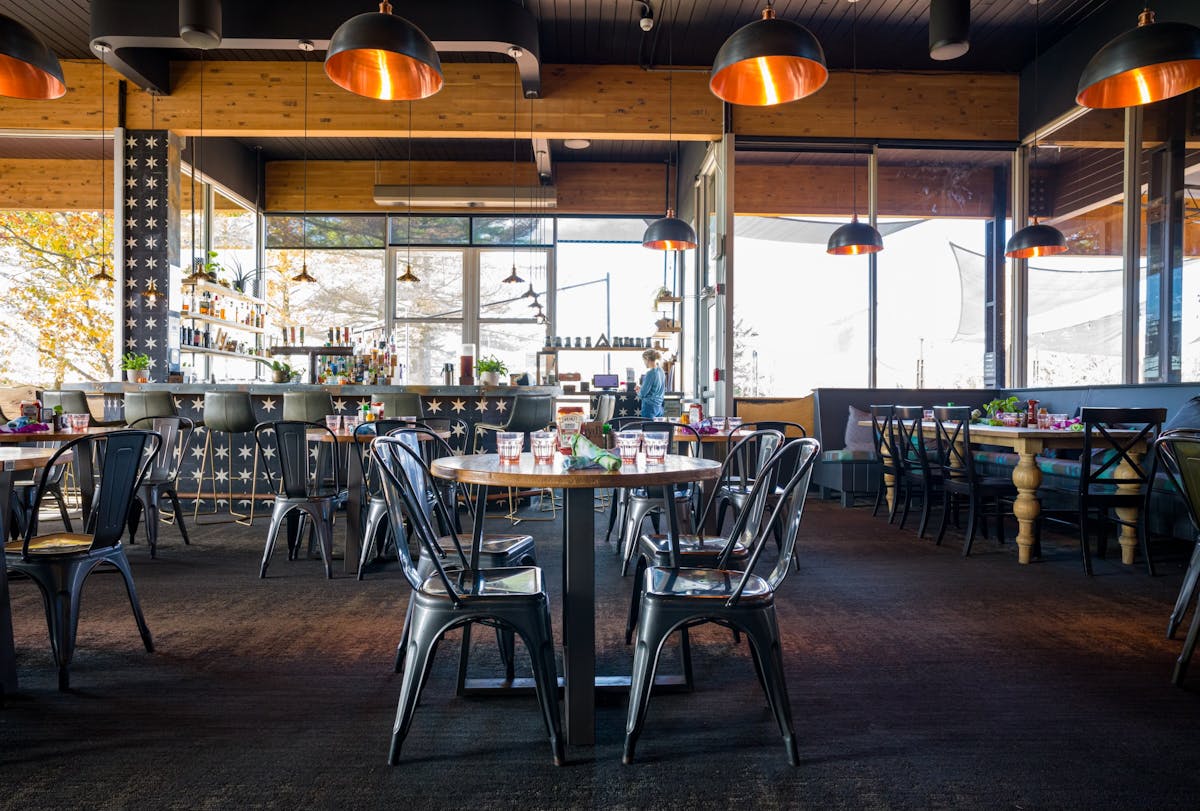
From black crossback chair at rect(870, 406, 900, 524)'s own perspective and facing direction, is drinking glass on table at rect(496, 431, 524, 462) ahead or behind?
behind

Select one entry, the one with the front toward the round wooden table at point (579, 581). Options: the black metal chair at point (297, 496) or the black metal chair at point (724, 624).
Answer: the black metal chair at point (724, 624)

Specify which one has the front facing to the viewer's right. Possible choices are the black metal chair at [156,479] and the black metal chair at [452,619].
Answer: the black metal chair at [452,619]

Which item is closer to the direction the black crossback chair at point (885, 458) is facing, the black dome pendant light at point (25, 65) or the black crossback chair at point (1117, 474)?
the black crossback chair

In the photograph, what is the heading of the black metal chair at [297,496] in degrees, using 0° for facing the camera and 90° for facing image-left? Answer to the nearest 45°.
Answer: approximately 225°

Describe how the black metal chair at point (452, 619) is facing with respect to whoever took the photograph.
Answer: facing to the right of the viewer

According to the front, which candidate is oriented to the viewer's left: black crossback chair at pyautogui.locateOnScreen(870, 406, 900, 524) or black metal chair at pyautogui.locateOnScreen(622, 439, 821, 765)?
the black metal chair

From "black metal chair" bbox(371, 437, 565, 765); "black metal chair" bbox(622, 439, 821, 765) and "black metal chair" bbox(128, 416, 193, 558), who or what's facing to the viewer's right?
"black metal chair" bbox(371, 437, 565, 765)

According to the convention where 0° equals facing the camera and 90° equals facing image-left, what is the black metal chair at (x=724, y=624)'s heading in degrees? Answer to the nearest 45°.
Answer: approximately 90°
